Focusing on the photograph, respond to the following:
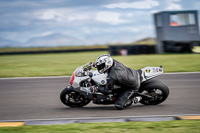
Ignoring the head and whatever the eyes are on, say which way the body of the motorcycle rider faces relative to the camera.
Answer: to the viewer's left

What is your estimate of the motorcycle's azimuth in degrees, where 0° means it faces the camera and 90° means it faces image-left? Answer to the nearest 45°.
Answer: approximately 90°
